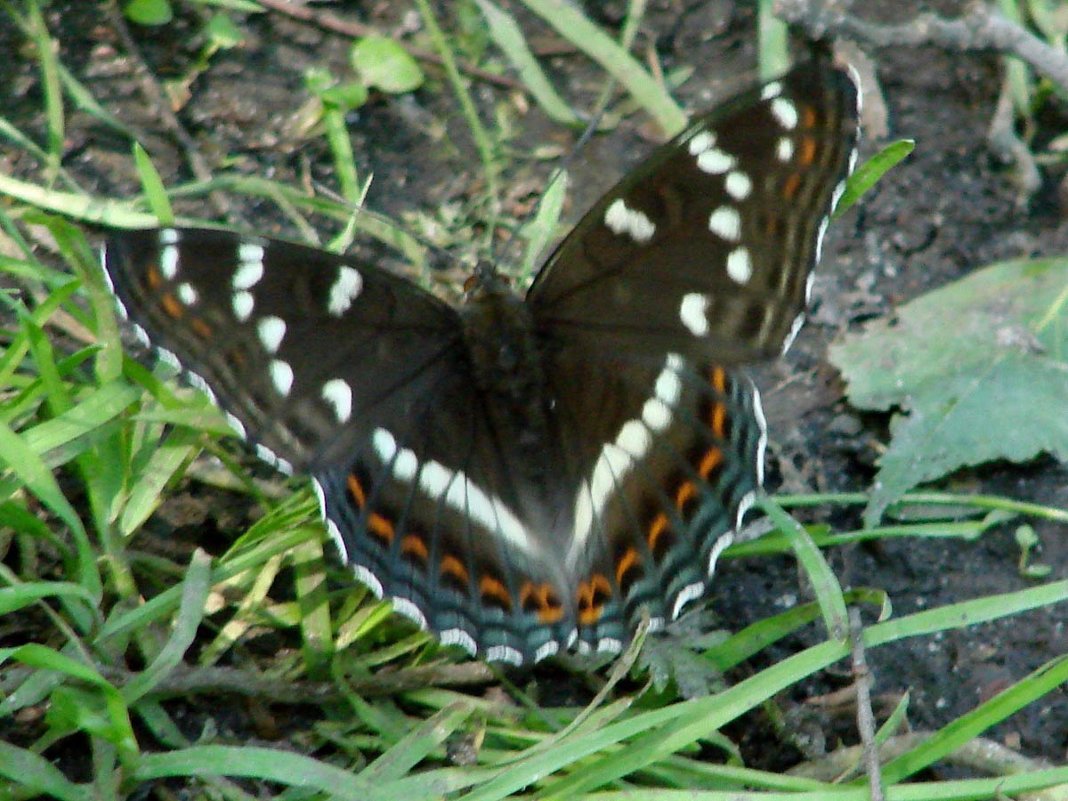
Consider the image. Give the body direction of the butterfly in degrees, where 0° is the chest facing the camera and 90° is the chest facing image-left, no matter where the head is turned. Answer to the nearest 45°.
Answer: approximately 180°

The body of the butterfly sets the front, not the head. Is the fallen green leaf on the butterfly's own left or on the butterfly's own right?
on the butterfly's own right
